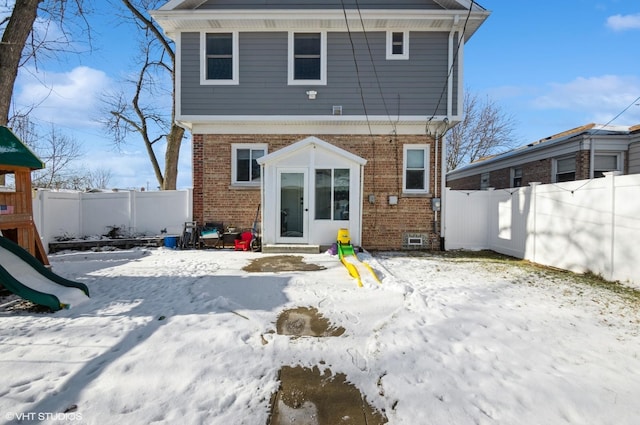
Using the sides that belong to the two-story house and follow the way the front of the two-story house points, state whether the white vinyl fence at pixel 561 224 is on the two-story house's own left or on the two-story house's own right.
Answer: on the two-story house's own right

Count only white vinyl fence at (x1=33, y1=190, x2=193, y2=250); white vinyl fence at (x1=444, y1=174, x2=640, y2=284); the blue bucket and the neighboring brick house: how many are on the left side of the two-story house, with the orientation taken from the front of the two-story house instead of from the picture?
2

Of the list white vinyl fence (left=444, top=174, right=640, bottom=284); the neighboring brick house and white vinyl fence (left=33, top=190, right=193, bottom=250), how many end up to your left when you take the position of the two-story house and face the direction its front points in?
1

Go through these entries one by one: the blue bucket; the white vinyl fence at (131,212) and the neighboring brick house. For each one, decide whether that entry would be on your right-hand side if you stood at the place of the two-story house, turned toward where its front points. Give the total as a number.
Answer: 1

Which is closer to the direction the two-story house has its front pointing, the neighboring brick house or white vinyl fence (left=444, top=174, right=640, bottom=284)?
the white vinyl fence

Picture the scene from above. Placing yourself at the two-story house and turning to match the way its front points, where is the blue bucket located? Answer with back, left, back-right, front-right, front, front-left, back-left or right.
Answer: front-right

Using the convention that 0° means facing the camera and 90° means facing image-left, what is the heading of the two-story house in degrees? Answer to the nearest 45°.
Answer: approximately 180°

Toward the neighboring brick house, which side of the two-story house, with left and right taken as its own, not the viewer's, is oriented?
right

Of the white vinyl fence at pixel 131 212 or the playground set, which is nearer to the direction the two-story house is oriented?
the playground set
